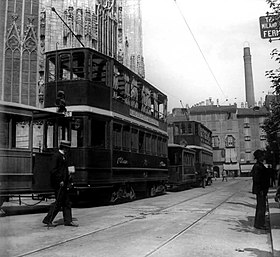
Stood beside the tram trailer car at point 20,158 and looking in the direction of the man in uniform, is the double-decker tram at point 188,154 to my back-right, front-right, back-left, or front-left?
back-left

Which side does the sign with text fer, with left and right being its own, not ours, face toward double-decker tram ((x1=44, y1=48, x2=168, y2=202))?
right

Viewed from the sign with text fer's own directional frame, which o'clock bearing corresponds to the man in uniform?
The man in uniform is roughly at 2 o'clock from the sign with text fer.

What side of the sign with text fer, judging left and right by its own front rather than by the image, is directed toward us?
front

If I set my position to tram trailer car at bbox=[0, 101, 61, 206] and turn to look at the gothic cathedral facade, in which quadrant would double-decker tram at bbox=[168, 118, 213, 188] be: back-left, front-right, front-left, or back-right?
front-right
